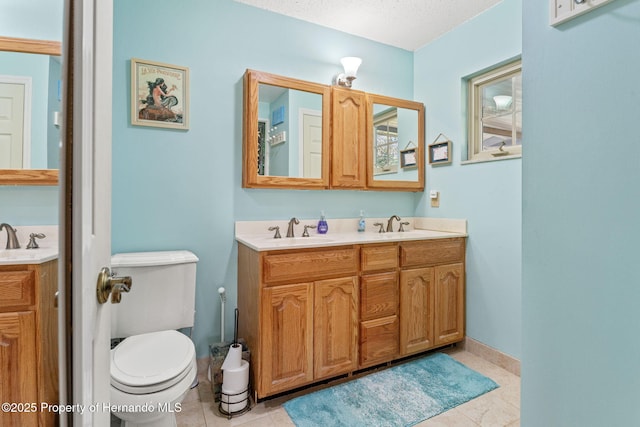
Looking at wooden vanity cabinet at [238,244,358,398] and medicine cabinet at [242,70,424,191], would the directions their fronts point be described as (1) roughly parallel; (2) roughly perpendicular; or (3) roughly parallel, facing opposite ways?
roughly parallel

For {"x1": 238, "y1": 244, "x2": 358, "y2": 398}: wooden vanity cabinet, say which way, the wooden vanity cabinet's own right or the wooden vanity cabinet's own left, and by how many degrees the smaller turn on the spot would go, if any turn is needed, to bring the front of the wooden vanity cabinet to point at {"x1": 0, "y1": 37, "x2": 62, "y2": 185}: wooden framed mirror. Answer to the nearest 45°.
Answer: approximately 45° to the wooden vanity cabinet's own right

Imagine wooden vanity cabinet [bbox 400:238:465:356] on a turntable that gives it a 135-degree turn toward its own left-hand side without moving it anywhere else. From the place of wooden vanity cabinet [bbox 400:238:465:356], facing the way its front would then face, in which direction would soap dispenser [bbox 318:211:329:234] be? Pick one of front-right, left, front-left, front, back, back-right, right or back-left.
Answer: left

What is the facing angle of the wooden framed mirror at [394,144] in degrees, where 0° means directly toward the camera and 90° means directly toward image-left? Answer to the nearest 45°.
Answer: approximately 315°

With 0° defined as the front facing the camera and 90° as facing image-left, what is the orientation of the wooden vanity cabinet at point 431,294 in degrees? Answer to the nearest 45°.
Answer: approximately 315°

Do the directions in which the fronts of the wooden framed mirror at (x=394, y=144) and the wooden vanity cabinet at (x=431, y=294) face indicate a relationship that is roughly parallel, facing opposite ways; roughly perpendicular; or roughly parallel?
roughly parallel

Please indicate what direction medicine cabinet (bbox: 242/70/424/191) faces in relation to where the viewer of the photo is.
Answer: facing the viewer and to the right of the viewer

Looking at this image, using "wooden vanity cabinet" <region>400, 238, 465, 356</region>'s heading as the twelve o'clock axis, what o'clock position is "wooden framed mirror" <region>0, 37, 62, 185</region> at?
The wooden framed mirror is roughly at 2 o'clock from the wooden vanity cabinet.

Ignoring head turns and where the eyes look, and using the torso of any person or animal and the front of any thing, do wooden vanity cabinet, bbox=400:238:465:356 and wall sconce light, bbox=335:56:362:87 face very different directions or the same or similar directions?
same or similar directions

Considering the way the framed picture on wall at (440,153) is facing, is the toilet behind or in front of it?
in front

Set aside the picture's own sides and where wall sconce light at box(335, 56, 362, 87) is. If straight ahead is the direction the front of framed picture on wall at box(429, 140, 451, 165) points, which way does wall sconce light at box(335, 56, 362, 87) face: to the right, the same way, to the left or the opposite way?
to the left

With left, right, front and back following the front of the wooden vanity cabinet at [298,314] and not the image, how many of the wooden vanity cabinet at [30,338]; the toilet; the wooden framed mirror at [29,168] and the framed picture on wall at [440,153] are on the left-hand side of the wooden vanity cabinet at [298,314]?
1

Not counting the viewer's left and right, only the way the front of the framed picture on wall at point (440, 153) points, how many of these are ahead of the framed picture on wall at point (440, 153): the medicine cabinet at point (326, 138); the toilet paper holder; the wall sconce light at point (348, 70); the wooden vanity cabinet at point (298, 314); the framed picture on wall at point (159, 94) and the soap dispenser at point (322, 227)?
6
